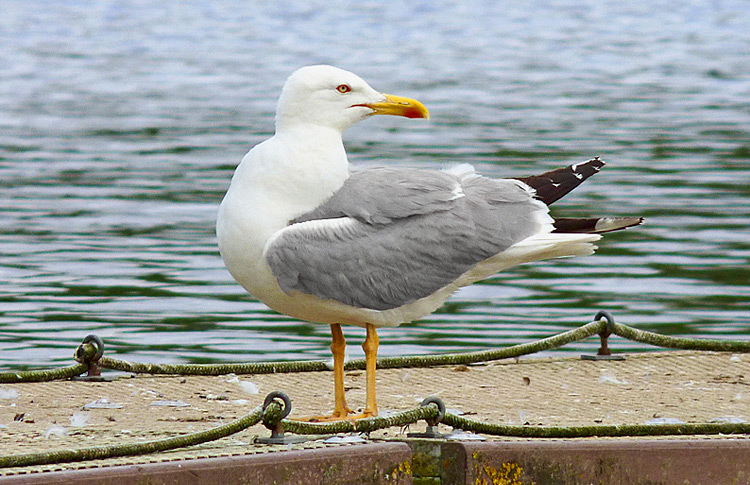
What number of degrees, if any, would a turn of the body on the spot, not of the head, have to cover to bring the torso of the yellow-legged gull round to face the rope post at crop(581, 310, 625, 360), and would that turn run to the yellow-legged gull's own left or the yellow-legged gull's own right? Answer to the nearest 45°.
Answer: approximately 135° to the yellow-legged gull's own right

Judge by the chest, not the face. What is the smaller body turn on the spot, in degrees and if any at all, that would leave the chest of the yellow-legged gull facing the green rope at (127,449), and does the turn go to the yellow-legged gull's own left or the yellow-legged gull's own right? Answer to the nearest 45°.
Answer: approximately 45° to the yellow-legged gull's own left

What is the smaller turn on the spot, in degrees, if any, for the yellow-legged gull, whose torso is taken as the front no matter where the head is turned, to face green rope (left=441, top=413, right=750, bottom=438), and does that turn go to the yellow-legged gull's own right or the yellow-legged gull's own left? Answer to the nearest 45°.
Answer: approximately 180°

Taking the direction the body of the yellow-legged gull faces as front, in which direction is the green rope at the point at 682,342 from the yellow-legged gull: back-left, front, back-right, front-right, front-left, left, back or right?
back-right

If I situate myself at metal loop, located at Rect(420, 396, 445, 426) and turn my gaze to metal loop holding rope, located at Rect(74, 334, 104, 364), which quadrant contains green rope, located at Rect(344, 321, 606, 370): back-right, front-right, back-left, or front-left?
front-right

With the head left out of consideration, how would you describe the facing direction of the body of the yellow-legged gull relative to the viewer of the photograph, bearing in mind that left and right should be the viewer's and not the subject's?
facing to the left of the viewer

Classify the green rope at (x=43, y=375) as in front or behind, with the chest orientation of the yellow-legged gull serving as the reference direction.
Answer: in front

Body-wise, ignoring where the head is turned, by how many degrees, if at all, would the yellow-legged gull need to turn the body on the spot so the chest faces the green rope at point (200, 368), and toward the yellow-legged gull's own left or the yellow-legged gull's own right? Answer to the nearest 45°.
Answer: approximately 45° to the yellow-legged gull's own right
